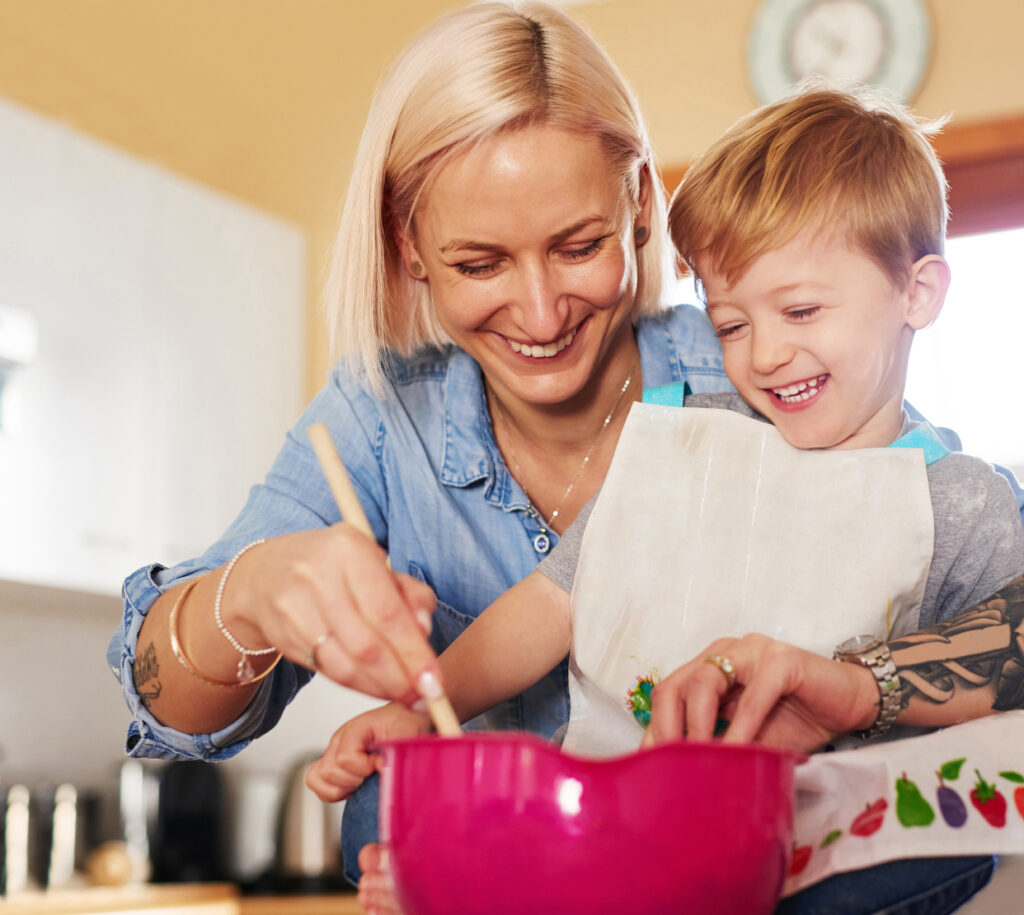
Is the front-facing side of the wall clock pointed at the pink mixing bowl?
yes

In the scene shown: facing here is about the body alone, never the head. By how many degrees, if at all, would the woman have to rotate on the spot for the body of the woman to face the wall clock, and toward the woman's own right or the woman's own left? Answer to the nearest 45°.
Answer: approximately 135° to the woman's own left

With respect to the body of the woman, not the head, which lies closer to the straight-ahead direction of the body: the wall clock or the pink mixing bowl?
the pink mixing bowl

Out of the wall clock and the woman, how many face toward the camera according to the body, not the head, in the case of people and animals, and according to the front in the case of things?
2

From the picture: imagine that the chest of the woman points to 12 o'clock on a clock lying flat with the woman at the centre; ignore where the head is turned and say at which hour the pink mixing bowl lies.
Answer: The pink mixing bowl is roughly at 12 o'clock from the woman.

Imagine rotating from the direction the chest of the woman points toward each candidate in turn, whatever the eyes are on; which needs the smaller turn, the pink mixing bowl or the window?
the pink mixing bowl

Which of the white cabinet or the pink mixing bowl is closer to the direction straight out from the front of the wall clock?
the pink mixing bowl

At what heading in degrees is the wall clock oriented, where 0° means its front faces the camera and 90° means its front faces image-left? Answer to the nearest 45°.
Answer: approximately 0°

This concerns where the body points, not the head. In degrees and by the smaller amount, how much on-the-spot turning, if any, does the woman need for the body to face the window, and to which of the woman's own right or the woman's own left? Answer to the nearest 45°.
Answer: approximately 135° to the woman's own left
